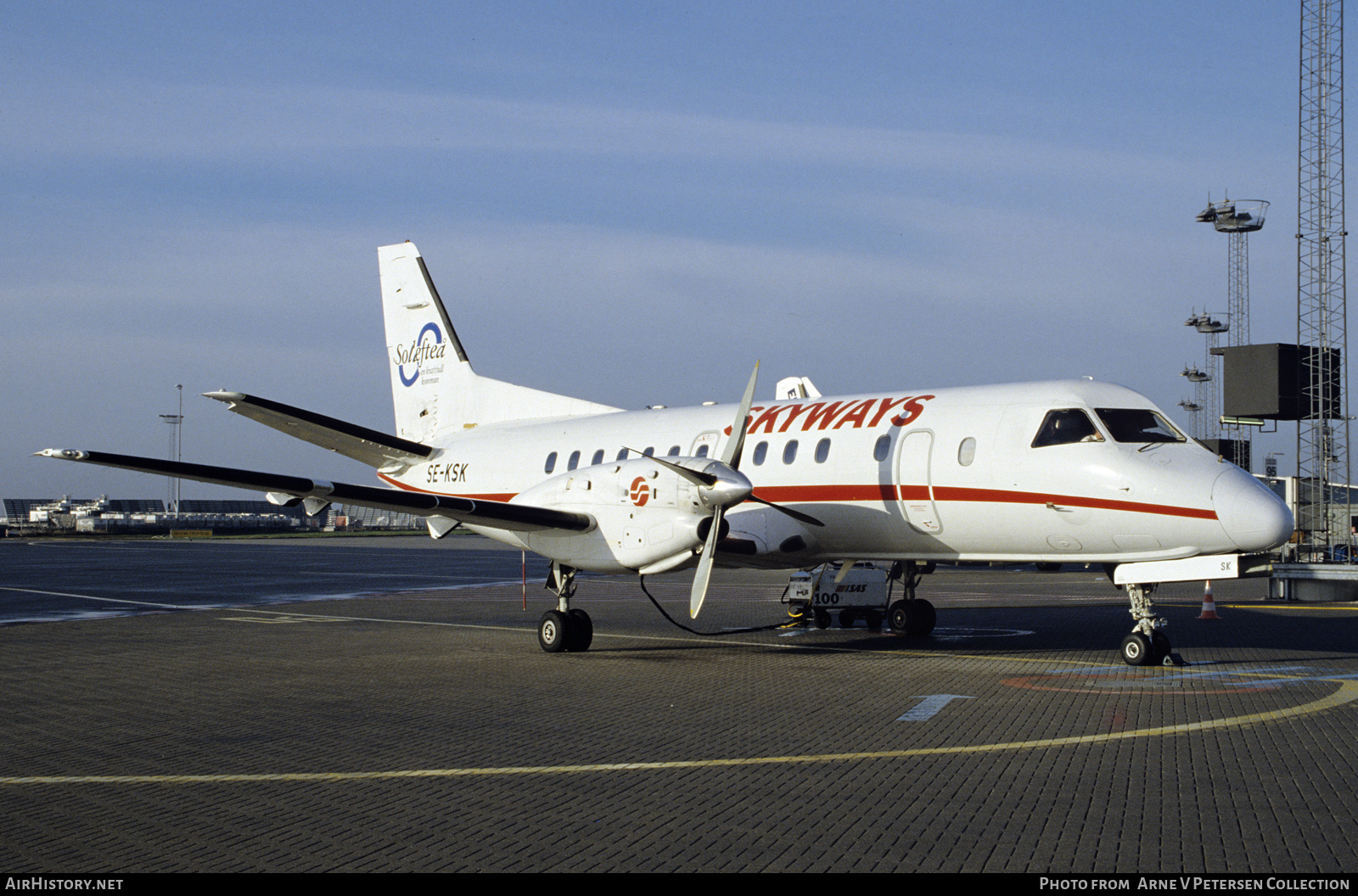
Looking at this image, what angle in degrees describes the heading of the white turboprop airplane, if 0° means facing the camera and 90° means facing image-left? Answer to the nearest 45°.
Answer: approximately 315°

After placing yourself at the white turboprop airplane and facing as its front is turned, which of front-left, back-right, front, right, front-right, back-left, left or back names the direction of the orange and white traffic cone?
left
